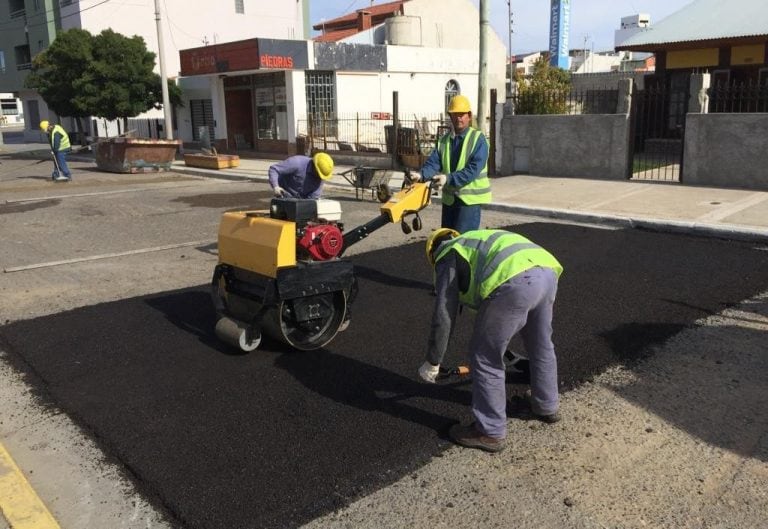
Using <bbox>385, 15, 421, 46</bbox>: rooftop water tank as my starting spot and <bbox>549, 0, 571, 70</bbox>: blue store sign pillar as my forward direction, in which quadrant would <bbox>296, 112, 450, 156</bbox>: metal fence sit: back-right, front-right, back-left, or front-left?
back-right

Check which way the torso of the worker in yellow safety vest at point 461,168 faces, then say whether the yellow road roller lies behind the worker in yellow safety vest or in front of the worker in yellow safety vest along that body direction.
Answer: in front

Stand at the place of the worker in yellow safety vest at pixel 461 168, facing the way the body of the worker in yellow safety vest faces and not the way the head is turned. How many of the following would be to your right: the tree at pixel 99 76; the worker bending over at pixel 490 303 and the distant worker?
2

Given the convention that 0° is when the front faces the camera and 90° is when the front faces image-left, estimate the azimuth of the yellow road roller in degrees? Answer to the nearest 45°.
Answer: approximately 45°

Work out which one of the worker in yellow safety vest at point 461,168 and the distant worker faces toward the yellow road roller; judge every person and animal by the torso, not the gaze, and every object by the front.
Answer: the worker in yellow safety vest

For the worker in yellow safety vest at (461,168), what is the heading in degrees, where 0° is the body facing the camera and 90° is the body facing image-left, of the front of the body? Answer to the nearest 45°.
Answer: approximately 45°

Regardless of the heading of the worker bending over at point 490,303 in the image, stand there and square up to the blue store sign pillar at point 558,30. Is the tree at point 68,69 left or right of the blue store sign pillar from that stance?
left

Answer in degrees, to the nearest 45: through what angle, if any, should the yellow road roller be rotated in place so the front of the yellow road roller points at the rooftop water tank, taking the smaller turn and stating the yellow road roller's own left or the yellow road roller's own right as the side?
approximately 135° to the yellow road roller's own right

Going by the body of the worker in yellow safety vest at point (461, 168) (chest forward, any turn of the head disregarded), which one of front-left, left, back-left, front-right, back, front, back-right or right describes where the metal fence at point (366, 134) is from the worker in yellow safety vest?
back-right
